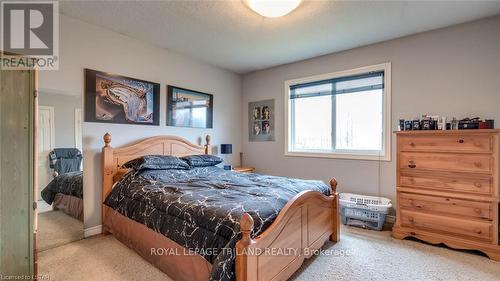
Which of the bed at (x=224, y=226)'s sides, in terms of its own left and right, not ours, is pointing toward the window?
left

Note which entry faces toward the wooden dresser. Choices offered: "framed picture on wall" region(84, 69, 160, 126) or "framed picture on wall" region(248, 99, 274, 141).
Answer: "framed picture on wall" region(84, 69, 160, 126)

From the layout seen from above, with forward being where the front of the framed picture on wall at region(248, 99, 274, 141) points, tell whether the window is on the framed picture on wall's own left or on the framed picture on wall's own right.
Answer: on the framed picture on wall's own left

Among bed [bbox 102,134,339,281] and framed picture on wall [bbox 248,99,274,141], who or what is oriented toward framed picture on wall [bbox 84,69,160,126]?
framed picture on wall [bbox 248,99,274,141]

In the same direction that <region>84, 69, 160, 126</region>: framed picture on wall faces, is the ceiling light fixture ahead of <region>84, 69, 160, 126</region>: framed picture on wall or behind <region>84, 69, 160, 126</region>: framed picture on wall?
ahead

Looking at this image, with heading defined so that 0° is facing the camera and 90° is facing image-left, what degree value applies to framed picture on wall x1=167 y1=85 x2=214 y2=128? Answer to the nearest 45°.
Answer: approximately 315°

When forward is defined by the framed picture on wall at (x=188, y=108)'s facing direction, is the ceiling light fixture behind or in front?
in front

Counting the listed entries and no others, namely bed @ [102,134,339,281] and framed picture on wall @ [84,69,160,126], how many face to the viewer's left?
0

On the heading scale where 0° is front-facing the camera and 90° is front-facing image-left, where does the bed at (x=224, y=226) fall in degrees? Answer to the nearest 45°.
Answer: approximately 315°

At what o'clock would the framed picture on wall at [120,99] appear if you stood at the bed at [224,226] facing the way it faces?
The framed picture on wall is roughly at 6 o'clock from the bed.

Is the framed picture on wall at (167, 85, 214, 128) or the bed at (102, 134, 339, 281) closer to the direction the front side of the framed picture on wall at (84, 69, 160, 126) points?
the bed
